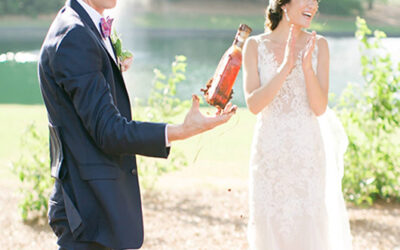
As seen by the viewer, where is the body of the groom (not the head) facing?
to the viewer's right

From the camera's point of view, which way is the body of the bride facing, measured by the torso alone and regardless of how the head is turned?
toward the camera

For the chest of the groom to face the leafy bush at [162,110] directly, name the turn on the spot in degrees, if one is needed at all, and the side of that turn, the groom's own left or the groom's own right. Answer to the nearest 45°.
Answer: approximately 90° to the groom's own left

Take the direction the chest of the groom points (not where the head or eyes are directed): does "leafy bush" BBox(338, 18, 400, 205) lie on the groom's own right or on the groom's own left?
on the groom's own left

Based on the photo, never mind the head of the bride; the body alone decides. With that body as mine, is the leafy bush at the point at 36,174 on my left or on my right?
on my right

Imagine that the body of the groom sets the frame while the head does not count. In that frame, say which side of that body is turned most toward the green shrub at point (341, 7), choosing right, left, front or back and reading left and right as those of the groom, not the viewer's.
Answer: left

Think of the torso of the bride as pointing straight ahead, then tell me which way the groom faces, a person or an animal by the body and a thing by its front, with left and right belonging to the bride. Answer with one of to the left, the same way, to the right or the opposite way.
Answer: to the left

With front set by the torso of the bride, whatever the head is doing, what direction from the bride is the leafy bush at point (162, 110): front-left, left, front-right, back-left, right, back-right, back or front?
back-right

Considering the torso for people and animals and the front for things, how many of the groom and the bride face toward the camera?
1

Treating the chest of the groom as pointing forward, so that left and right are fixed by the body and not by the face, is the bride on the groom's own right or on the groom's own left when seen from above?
on the groom's own left

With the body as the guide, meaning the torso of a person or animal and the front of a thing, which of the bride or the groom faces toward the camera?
the bride
